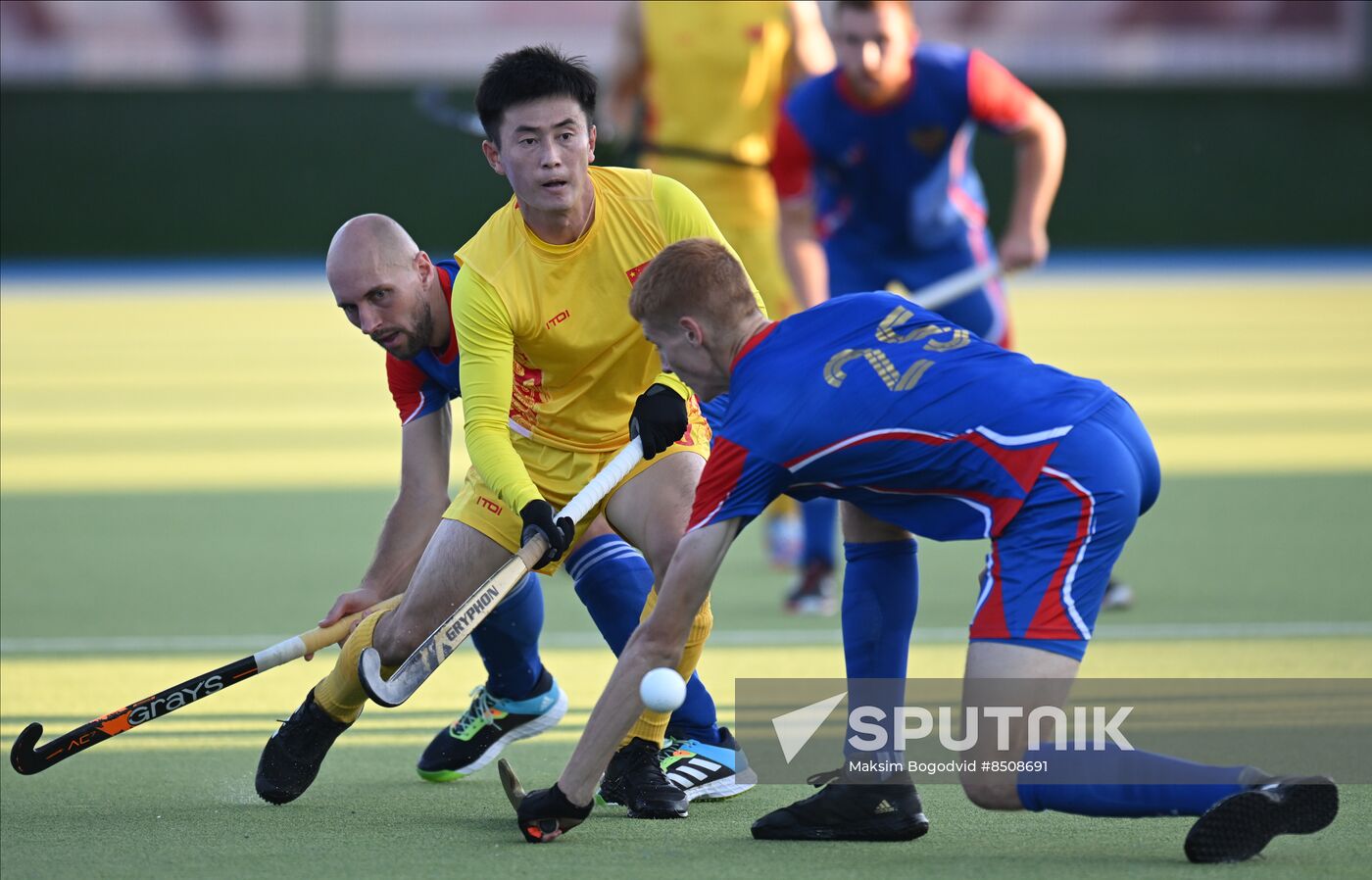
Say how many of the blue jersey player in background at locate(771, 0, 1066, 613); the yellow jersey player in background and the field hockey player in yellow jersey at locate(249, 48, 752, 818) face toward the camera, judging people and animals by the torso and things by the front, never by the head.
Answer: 3

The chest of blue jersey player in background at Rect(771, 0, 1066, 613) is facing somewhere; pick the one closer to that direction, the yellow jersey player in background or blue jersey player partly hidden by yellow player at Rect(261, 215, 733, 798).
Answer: the blue jersey player partly hidden by yellow player

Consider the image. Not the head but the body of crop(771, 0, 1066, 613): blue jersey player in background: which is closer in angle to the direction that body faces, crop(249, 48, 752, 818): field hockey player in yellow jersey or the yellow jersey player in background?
the field hockey player in yellow jersey

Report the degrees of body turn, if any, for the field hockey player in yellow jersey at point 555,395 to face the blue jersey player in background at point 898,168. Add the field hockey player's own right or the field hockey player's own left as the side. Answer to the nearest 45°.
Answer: approximately 135° to the field hockey player's own left

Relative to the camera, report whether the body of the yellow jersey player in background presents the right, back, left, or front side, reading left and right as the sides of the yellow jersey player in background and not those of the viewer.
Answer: front

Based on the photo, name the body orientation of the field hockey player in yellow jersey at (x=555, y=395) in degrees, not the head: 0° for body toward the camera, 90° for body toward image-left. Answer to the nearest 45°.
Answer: approximately 0°

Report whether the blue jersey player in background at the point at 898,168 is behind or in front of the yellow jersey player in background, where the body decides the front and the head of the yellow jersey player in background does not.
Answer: in front

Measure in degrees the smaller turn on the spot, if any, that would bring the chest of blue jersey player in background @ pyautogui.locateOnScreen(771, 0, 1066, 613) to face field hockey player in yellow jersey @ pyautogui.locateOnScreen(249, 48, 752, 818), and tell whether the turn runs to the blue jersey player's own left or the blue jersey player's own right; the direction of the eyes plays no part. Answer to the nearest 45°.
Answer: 0° — they already face them

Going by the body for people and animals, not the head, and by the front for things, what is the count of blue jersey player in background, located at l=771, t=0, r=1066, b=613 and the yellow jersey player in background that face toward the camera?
2
